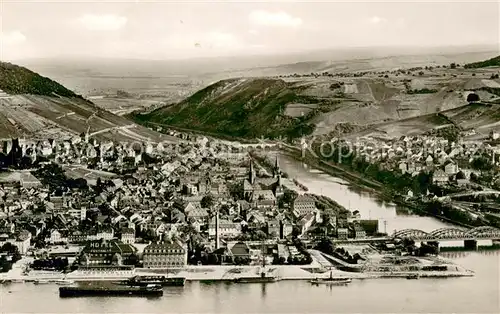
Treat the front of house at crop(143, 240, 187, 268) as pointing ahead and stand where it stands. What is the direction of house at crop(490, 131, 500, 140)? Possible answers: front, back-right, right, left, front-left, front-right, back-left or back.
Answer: left

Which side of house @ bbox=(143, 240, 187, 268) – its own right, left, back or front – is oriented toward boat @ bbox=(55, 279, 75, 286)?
right

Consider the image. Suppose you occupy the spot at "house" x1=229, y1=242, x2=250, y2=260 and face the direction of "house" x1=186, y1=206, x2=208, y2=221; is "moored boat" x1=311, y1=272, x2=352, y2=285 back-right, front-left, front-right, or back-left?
back-right

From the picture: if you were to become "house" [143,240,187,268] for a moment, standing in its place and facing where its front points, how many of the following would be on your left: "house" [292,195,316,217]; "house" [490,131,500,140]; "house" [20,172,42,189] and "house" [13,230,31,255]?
2

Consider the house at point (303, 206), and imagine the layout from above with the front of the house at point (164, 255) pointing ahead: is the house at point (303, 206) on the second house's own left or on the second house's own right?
on the second house's own left

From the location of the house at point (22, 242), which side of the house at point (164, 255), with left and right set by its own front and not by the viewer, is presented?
right

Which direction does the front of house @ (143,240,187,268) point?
toward the camera
